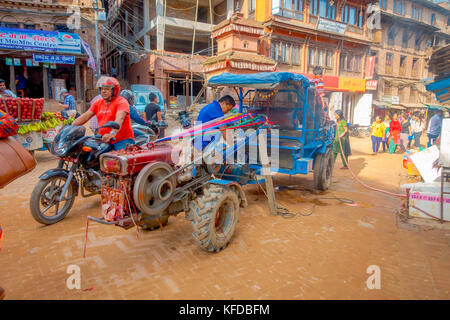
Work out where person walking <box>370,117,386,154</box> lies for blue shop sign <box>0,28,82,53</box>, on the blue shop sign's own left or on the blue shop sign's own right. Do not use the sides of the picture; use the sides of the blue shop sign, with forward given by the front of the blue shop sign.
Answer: on the blue shop sign's own left

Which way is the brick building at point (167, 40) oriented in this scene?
toward the camera

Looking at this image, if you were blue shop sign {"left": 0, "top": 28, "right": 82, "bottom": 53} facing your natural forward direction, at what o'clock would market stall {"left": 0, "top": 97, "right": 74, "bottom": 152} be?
The market stall is roughly at 12 o'clock from the blue shop sign.

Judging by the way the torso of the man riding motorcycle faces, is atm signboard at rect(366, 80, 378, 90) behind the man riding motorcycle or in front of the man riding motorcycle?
behind

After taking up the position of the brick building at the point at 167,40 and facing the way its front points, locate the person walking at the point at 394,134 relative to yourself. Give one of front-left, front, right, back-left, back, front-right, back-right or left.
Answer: front-left

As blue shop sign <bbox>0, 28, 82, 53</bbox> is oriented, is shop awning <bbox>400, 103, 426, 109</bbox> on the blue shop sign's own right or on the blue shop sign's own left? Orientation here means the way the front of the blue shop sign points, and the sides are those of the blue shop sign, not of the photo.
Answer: on the blue shop sign's own left

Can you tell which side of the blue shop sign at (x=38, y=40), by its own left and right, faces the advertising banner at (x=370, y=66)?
left

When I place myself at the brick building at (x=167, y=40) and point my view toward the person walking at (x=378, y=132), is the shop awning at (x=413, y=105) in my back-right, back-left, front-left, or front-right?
front-left

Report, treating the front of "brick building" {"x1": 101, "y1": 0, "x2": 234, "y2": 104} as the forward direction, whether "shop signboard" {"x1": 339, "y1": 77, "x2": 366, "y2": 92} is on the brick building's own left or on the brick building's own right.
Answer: on the brick building's own left

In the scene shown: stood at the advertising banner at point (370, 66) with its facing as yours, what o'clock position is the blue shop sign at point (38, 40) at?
The blue shop sign is roughly at 12 o'clock from the advertising banner.

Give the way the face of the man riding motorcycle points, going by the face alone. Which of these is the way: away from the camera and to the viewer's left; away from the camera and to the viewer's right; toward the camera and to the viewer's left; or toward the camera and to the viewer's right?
toward the camera and to the viewer's left

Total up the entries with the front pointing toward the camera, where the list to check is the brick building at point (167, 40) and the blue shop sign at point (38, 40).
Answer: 2

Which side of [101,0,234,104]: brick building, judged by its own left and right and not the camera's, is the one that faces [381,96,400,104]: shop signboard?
left

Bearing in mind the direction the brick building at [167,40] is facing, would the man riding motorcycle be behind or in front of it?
in front

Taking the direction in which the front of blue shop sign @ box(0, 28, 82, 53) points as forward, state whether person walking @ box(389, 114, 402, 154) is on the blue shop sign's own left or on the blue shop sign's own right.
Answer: on the blue shop sign's own left

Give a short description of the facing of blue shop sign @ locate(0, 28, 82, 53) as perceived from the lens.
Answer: facing the viewer

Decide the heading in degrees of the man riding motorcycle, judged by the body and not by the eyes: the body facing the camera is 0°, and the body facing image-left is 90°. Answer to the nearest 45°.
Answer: approximately 45°
